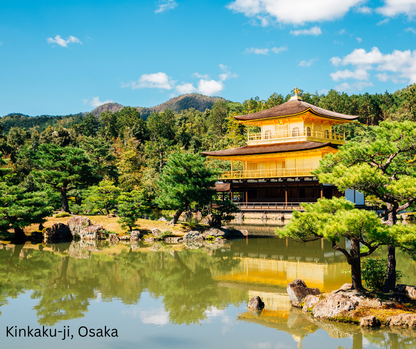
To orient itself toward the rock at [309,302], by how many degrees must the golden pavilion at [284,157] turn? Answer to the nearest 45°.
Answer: approximately 45° to its left

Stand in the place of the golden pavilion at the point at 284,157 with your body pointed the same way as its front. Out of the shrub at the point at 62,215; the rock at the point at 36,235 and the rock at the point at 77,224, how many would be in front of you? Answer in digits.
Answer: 3

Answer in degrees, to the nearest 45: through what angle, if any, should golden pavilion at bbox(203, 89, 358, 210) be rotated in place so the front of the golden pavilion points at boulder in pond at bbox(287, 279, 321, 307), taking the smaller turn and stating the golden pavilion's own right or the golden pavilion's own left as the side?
approximately 45° to the golden pavilion's own left

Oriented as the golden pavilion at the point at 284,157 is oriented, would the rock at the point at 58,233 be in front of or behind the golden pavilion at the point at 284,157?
in front

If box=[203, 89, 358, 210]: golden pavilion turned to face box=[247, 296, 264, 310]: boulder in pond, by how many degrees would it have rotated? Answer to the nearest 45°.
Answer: approximately 45° to its left

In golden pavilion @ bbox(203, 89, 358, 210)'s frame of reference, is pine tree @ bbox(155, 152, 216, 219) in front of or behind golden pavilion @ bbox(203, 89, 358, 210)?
in front

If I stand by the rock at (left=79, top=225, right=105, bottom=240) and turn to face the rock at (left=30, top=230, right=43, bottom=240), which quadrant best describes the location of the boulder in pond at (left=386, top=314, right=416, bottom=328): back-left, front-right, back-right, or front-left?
back-left

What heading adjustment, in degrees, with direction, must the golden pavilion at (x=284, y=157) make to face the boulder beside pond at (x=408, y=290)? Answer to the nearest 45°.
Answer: approximately 45° to its left

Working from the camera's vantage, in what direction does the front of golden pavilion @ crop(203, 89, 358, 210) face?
facing the viewer and to the left of the viewer

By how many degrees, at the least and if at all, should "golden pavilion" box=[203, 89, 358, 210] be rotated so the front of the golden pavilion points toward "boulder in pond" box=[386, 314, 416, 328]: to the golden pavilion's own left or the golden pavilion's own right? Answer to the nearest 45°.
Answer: approximately 45° to the golden pavilion's own left

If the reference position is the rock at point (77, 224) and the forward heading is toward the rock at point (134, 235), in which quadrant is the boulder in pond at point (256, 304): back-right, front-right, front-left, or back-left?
front-right

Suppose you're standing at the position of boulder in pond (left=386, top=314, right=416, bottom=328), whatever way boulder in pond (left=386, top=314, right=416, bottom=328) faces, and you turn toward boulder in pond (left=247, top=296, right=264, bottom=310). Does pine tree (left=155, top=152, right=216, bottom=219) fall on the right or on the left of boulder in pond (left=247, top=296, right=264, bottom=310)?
right
